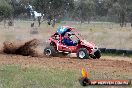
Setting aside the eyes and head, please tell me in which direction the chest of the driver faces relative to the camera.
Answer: to the viewer's right
